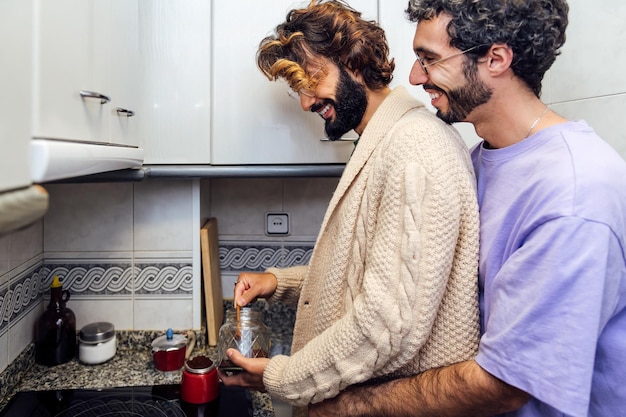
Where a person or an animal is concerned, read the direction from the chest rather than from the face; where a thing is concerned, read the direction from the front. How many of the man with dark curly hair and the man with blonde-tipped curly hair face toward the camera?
0

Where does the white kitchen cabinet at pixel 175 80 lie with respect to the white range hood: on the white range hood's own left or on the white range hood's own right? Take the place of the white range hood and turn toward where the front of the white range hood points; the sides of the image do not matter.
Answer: on the white range hood's own left

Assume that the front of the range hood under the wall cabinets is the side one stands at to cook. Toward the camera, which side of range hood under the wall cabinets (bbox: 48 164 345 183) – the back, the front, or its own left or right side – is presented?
front

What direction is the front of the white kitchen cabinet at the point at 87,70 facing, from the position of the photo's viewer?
facing the viewer and to the right of the viewer

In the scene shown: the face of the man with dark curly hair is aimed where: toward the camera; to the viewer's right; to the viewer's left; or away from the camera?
to the viewer's left

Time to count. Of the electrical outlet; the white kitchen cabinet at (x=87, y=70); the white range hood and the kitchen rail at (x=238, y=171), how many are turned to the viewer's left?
0

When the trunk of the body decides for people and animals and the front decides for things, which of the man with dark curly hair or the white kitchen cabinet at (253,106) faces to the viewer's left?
the man with dark curly hair

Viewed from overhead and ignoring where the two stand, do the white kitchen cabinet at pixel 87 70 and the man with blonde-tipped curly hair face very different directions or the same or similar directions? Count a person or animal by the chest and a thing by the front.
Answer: very different directions

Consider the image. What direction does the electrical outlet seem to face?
toward the camera
